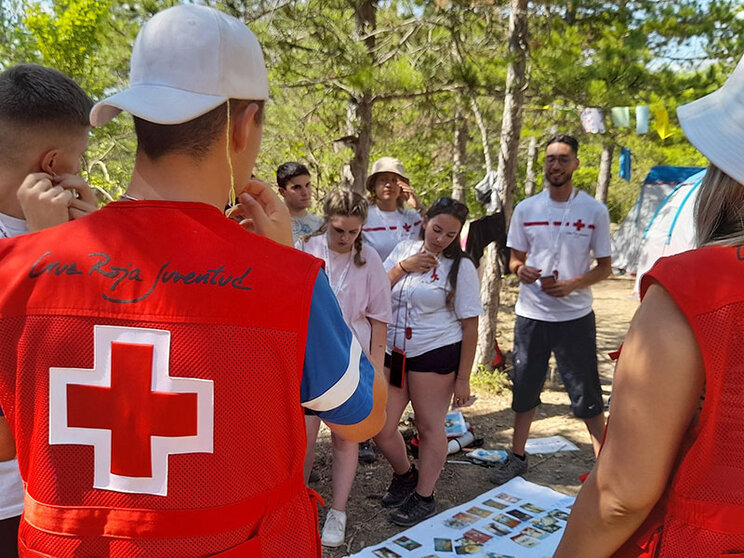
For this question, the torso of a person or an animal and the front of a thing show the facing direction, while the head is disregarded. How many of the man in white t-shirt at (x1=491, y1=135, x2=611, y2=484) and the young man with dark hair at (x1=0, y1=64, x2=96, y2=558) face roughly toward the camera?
1

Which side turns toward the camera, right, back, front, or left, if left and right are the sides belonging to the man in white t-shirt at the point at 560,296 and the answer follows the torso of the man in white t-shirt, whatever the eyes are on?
front

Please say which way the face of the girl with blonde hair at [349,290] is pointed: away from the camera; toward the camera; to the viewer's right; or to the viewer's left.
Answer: toward the camera

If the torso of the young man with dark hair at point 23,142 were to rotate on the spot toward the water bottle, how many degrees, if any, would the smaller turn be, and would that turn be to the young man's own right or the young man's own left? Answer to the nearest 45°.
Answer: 0° — they already face it

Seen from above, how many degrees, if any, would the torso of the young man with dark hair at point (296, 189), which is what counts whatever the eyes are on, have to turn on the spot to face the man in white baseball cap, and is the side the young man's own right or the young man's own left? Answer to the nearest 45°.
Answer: approximately 45° to the young man's own right

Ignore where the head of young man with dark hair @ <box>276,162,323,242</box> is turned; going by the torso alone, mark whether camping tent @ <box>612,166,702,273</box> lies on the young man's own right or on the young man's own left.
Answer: on the young man's own left

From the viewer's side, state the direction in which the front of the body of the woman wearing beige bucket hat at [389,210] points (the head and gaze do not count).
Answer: toward the camera

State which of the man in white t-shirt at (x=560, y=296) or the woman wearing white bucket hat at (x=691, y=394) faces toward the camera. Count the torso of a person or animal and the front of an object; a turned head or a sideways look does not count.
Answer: the man in white t-shirt

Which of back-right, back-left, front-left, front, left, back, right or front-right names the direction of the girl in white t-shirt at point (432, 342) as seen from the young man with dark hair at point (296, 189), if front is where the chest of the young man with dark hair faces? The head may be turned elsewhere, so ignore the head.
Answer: front

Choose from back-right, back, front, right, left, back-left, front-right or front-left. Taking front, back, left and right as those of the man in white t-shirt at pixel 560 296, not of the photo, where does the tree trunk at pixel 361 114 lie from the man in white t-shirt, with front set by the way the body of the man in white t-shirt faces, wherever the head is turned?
back-right

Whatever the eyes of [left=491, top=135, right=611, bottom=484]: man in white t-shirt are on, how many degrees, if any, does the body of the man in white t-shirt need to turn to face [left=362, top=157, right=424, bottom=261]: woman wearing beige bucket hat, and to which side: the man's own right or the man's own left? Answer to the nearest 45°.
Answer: approximately 135° to the man's own right

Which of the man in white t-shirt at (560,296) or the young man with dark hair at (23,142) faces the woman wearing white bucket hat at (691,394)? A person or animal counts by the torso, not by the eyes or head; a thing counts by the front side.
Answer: the man in white t-shirt

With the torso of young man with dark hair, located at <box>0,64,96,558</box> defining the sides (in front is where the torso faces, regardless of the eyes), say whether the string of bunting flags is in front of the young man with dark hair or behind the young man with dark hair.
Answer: in front

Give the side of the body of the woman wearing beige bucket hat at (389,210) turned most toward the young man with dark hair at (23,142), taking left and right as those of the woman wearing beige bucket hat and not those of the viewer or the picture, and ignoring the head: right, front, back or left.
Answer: front

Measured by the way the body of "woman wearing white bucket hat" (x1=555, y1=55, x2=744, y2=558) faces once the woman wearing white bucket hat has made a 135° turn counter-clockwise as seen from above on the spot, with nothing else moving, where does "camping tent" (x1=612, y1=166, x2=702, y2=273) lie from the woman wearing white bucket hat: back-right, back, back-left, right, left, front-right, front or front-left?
back

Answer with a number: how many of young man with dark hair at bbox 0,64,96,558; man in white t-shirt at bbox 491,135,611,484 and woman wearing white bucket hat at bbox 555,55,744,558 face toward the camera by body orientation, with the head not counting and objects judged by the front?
1

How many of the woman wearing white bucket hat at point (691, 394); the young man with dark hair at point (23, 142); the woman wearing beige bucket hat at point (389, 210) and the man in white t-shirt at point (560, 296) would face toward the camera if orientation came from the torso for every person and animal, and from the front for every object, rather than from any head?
2

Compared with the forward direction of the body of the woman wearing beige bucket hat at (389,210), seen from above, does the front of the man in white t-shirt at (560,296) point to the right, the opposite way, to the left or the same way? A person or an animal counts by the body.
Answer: the same way

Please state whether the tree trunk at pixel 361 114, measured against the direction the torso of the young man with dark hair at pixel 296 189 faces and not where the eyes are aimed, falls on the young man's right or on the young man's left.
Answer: on the young man's left

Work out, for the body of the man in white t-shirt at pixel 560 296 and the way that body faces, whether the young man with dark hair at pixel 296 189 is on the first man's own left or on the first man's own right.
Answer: on the first man's own right

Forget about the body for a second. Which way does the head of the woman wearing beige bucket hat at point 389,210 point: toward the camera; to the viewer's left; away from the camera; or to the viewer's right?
toward the camera
